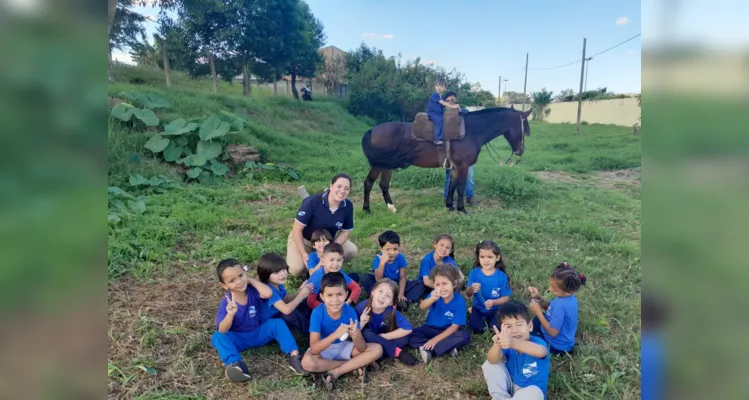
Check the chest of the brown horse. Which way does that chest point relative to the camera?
to the viewer's right

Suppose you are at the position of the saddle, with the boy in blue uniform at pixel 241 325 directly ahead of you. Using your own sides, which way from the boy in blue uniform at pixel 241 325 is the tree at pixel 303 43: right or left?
right

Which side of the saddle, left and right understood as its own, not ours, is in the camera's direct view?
right

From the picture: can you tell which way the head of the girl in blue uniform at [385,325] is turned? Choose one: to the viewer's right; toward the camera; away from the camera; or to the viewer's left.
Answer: toward the camera

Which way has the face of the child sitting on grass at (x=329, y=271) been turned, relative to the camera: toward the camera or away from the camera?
toward the camera

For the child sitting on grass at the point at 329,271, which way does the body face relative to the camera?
toward the camera

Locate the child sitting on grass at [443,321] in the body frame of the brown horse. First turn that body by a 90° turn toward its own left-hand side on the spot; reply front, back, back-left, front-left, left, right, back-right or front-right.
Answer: back

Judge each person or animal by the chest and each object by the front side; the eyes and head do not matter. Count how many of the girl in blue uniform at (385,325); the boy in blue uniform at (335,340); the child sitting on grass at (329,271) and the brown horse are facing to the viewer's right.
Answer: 1

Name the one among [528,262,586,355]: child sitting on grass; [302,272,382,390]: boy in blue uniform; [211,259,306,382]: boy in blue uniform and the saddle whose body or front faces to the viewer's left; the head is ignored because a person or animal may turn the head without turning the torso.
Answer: the child sitting on grass

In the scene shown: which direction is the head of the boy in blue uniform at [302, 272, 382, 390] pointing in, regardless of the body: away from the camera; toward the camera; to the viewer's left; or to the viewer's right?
toward the camera

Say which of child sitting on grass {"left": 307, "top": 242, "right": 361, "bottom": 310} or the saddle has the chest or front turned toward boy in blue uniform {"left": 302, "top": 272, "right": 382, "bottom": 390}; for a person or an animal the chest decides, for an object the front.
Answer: the child sitting on grass
